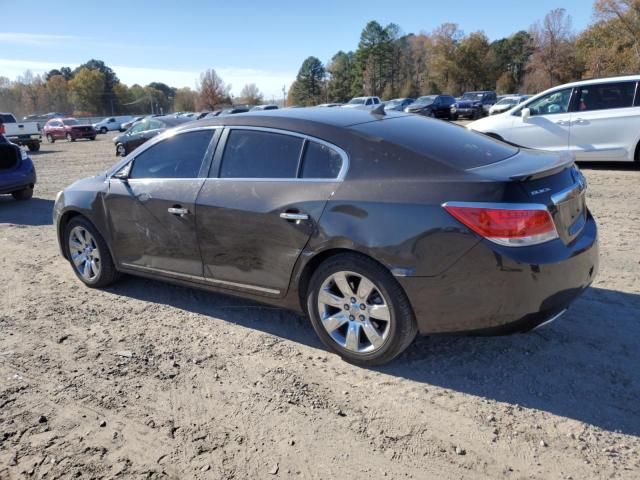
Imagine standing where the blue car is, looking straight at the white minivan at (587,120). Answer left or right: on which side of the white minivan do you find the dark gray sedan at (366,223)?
right

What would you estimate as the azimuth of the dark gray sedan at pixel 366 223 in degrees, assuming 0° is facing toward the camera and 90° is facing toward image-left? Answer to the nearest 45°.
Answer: approximately 135°

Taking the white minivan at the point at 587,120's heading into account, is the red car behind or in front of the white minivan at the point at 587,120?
in front

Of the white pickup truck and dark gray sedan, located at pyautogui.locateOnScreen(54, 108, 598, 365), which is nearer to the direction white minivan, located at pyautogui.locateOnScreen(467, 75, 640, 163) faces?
the white pickup truck

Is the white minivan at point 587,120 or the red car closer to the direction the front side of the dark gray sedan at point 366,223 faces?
the red car

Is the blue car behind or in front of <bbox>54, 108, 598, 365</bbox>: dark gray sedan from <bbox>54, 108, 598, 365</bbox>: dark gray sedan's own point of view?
in front

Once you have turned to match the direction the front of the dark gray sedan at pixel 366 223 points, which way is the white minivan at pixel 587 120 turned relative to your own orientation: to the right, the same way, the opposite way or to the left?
the same way

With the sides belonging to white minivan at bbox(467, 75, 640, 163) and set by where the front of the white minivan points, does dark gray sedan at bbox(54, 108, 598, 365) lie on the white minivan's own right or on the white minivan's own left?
on the white minivan's own left

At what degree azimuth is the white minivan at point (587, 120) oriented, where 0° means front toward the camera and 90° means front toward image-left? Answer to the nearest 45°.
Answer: approximately 90°

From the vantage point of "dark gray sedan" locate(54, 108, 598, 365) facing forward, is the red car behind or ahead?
ahead

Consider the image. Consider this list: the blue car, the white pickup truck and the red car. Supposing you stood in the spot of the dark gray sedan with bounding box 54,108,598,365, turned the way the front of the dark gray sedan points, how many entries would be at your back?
0

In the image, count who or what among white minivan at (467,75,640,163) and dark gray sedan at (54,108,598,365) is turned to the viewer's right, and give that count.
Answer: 0

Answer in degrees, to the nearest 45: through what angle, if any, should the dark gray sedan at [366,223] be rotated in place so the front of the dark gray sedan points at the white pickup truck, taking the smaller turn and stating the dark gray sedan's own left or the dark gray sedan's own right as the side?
0° — it already faces it

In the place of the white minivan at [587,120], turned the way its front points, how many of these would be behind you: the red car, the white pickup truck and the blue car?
0

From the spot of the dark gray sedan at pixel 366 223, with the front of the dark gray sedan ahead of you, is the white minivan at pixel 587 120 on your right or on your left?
on your right
